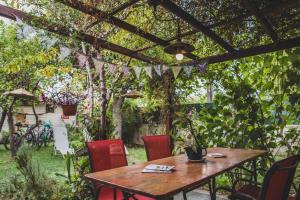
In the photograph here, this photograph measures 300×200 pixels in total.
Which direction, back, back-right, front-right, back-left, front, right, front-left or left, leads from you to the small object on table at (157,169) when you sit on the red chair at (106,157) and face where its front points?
front

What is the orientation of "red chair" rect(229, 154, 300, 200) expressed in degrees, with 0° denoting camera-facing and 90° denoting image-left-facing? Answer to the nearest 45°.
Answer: approximately 135°

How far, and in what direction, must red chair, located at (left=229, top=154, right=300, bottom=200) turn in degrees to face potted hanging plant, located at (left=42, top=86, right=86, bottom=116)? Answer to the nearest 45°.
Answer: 0° — it already faces it

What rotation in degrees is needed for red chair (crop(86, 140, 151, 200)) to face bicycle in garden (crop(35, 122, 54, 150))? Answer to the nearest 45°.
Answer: approximately 135° to its left

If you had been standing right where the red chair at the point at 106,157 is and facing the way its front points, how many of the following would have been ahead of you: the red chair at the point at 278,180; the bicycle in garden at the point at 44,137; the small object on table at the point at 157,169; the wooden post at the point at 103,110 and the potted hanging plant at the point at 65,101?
2

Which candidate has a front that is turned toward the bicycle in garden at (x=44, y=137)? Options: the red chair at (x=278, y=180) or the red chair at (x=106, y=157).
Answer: the red chair at (x=278, y=180)

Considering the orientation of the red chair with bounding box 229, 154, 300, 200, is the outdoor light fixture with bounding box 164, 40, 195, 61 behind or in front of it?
in front

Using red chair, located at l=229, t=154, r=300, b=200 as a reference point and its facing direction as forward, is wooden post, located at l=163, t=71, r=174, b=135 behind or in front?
in front

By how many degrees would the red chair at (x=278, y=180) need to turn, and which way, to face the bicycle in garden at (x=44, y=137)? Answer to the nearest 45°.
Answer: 0° — it already faces it

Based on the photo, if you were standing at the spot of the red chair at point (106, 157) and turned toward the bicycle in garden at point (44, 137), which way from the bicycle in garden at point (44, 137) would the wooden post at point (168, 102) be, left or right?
right
